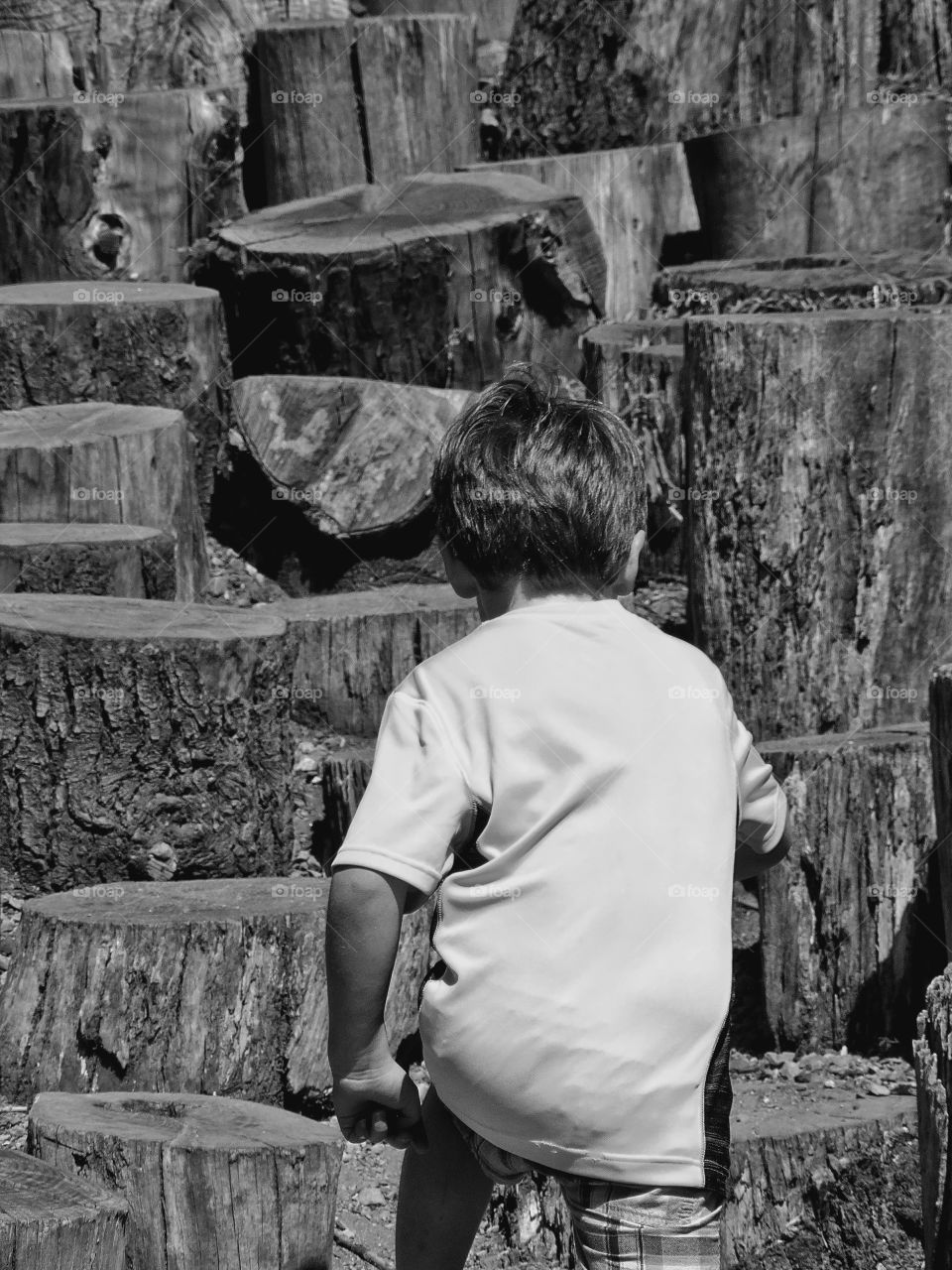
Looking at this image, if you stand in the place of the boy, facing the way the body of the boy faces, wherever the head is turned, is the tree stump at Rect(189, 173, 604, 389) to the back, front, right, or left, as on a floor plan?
front

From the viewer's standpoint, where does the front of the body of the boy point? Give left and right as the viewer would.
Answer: facing away from the viewer

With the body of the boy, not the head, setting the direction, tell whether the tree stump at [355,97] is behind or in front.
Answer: in front

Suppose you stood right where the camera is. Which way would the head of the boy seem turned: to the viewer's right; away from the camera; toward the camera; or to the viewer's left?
away from the camera

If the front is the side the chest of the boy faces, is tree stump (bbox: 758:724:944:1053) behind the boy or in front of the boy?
in front

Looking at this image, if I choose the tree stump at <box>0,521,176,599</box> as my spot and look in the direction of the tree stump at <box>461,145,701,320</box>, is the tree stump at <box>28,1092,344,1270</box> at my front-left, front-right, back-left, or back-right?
back-right

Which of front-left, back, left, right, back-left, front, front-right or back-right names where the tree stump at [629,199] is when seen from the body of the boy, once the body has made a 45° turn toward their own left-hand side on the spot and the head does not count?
front-right

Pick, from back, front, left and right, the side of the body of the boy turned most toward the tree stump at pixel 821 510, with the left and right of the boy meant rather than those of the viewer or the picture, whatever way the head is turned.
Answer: front

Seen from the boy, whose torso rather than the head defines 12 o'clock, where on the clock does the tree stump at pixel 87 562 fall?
The tree stump is roughly at 11 o'clock from the boy.

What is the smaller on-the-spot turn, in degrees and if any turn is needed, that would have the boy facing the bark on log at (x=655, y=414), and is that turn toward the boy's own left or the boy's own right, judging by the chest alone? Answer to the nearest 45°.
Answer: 0° — they already face it

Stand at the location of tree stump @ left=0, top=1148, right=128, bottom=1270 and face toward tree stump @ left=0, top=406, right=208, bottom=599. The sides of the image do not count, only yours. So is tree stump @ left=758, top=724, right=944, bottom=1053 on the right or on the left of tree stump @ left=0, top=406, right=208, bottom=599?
right
